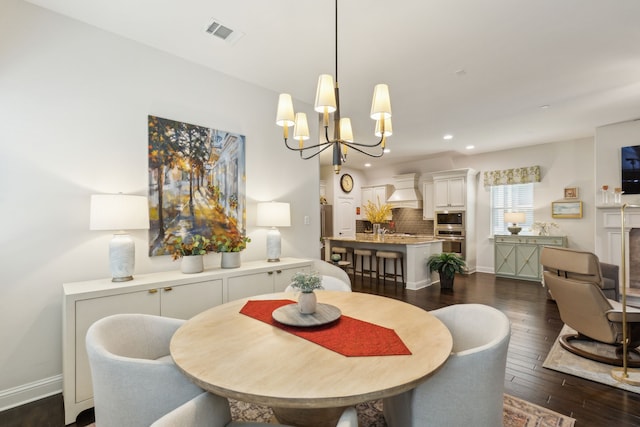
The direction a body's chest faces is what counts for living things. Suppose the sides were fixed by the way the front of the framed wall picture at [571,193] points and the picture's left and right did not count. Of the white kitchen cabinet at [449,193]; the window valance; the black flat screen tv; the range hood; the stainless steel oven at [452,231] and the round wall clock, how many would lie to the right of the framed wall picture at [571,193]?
5

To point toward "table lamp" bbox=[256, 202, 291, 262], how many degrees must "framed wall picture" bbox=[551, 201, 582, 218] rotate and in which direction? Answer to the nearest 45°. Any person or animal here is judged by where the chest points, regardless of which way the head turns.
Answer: approximately 45° to its right

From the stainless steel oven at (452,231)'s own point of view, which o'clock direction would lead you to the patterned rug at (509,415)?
The patterned rug is roughly at 12 o'clock from the stainless steel oven.

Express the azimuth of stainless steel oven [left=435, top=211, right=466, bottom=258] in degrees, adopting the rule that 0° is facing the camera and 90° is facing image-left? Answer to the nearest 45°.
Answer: approximately 0°

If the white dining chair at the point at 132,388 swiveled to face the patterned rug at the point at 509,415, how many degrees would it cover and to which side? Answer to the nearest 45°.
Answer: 0° — it already faces it

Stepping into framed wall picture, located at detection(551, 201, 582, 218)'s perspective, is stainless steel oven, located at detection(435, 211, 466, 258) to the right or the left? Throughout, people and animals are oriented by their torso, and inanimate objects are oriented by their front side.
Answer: on its right

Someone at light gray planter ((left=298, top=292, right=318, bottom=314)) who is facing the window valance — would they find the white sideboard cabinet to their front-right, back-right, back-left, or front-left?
back-left

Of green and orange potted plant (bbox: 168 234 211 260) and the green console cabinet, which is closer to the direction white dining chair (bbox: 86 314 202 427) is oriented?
the green console cabinet

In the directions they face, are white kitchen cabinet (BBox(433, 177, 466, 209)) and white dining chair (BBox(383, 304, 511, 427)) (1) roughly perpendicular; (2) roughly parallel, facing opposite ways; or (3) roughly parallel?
roughly perpendicular

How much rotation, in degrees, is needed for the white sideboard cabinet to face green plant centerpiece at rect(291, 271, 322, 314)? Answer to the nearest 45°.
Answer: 0° — it already faces it

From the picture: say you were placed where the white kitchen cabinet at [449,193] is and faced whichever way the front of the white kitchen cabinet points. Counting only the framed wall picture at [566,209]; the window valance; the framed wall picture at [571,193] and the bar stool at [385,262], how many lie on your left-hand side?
3

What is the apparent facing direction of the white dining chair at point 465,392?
to the viewer's left

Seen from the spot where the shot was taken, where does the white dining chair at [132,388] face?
facing to the right of the viewer
